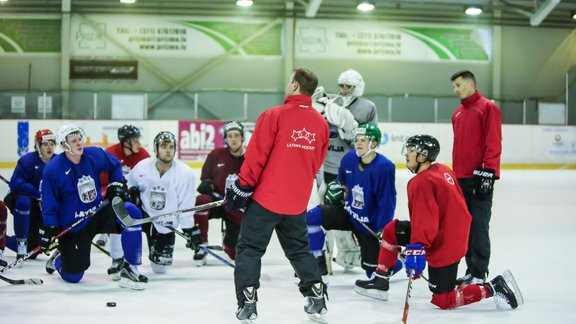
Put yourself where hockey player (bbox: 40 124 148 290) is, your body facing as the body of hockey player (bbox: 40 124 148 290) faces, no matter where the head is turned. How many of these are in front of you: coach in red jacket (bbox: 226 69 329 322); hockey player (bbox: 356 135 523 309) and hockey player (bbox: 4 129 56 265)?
2

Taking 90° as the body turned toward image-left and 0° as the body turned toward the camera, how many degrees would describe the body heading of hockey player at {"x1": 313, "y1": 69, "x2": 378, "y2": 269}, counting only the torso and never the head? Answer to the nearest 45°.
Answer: approximately 45°

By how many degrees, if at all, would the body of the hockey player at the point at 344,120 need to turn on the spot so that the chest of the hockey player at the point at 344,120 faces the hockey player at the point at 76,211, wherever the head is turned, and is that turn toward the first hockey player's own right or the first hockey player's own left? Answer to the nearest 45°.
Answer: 0° — they already face them

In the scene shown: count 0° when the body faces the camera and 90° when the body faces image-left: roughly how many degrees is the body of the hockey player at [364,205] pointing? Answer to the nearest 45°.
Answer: approximately 45°

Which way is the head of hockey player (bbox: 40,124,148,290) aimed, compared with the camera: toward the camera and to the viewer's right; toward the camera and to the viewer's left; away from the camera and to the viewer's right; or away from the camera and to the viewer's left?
toward the camera and to the viewer's right

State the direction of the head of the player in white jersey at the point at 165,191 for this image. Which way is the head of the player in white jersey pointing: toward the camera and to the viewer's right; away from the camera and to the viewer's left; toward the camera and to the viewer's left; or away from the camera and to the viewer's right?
toward the camera and to the viewer's right

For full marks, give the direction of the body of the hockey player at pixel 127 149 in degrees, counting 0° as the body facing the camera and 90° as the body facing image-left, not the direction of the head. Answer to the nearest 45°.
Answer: approximately 315°

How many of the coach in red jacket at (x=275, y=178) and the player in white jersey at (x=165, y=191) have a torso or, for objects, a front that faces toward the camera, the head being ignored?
1

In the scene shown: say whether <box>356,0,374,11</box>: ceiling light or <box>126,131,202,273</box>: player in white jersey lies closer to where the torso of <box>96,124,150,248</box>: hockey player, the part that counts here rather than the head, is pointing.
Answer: the player in white jersey

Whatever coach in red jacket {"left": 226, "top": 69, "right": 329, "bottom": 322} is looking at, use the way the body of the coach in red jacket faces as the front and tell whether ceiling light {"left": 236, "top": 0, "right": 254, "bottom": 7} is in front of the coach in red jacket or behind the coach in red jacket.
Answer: in front

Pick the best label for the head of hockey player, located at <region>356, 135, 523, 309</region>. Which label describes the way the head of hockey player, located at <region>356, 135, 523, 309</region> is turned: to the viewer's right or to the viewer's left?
to the viewer's left
